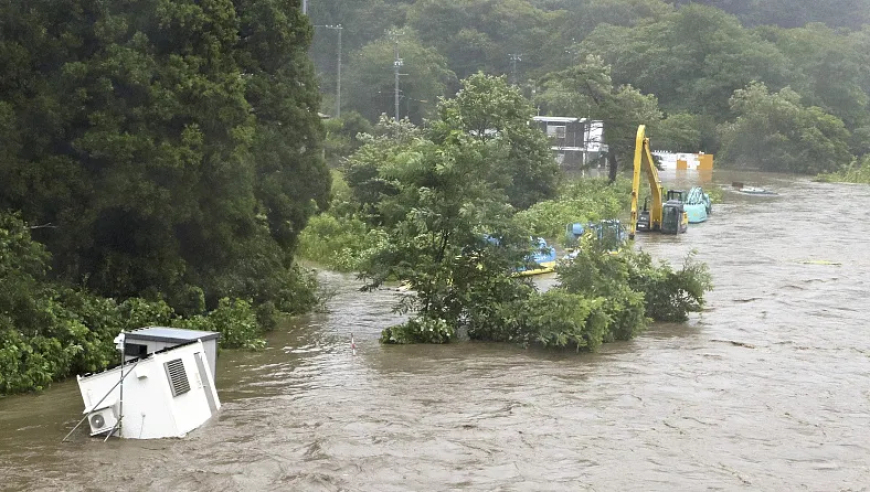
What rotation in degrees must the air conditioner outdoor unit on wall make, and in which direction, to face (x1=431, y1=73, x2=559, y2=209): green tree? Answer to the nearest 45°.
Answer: approximately 135° to its left

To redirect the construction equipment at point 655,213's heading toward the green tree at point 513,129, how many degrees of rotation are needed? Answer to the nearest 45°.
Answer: approximately 45° to its right

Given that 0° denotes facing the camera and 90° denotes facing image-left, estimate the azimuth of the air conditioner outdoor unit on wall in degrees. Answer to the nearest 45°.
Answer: approximately 0°

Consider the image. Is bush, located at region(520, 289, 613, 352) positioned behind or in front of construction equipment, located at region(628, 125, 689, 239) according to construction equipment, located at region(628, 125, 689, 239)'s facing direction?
in front

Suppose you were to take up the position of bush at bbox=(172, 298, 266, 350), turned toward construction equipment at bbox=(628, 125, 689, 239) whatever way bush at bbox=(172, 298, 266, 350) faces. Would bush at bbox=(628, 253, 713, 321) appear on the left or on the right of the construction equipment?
right

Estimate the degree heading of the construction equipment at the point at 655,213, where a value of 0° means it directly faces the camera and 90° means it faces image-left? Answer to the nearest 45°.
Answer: approximately 45°

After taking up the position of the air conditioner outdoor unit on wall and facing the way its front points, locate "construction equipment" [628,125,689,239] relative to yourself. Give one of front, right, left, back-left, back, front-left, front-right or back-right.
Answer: back-left

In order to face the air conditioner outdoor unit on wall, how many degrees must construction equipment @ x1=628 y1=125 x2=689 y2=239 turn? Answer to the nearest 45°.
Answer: approximately 45° to its left
